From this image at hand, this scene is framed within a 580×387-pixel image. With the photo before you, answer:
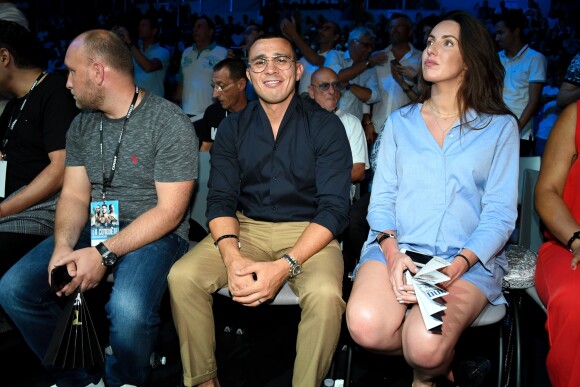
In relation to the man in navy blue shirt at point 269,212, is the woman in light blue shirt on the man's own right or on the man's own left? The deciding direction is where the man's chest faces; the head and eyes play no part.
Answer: on the man's own left

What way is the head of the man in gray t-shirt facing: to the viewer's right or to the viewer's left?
to the viewer's left

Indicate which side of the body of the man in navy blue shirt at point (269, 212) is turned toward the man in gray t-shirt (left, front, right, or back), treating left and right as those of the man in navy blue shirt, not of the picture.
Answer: right

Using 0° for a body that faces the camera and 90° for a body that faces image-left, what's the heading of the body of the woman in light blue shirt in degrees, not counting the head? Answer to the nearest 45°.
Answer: approximately 45°

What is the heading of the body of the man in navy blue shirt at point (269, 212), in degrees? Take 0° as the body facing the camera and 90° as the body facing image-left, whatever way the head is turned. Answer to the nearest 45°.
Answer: approximately 0°

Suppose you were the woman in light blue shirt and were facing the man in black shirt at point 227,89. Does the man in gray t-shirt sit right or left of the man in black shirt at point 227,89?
left

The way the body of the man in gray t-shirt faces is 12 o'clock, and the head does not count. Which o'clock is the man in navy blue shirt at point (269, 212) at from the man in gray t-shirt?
The man in navy blue shirt is roughly at 8 o'clock from the man in gray t-shirt.
